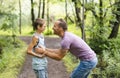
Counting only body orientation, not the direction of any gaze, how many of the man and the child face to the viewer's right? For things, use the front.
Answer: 1

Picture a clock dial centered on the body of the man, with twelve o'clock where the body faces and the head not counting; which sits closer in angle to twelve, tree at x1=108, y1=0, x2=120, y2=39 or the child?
the child

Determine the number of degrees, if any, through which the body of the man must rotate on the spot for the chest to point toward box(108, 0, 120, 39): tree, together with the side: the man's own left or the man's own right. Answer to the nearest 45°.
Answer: approximately 90° to the man's own right

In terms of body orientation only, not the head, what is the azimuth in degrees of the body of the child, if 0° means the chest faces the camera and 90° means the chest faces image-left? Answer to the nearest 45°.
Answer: approximately 270°

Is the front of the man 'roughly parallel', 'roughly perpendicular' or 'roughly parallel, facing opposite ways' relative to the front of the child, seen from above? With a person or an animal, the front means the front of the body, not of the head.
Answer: roughly parallel, facing opposite ways

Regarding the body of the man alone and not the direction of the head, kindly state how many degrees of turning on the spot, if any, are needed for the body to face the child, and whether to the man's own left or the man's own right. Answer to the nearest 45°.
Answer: approximately 45° to the man's own right

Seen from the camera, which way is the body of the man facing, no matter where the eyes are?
to the viewer's left

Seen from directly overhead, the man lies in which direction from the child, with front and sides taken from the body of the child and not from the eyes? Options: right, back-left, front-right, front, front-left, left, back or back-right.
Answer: front-right
